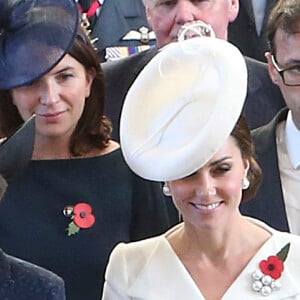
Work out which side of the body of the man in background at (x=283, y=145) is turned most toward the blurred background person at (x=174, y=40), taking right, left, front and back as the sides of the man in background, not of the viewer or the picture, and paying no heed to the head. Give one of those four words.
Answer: back

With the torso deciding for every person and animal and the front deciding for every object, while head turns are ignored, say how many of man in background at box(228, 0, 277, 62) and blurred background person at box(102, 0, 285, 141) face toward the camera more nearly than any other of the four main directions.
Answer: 2

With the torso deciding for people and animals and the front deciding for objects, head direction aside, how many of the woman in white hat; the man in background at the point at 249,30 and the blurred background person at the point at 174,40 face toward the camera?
3

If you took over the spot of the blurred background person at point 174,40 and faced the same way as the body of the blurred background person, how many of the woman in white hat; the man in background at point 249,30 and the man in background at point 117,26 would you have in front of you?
1

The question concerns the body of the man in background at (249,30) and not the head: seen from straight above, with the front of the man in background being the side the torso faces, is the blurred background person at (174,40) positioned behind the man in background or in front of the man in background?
in front

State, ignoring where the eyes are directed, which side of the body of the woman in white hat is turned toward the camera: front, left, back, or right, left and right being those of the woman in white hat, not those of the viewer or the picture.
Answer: front

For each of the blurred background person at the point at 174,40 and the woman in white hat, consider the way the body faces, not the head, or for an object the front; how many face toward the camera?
2

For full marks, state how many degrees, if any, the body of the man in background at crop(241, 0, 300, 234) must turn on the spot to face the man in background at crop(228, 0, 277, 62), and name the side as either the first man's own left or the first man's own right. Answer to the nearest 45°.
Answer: approximately 135° to the first man's own left

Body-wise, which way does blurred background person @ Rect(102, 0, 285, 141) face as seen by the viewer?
toward the camera

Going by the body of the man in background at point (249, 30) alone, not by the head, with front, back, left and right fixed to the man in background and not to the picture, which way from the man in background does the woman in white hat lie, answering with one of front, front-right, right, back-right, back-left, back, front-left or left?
front
